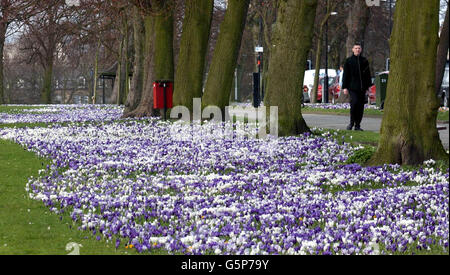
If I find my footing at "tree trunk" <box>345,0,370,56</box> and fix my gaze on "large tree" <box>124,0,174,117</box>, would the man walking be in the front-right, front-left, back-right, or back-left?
front-left

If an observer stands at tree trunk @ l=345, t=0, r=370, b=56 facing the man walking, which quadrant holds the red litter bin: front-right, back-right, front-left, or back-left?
front-right

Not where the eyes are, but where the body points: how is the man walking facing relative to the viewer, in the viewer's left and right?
facing the viewer

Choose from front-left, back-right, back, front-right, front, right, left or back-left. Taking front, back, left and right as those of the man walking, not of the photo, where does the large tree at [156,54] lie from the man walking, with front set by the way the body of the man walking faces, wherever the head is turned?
back-right

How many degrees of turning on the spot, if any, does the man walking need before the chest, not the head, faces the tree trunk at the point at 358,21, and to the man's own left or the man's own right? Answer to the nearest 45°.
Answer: approximately 180°

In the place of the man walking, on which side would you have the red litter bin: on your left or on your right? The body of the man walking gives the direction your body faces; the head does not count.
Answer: on your right
